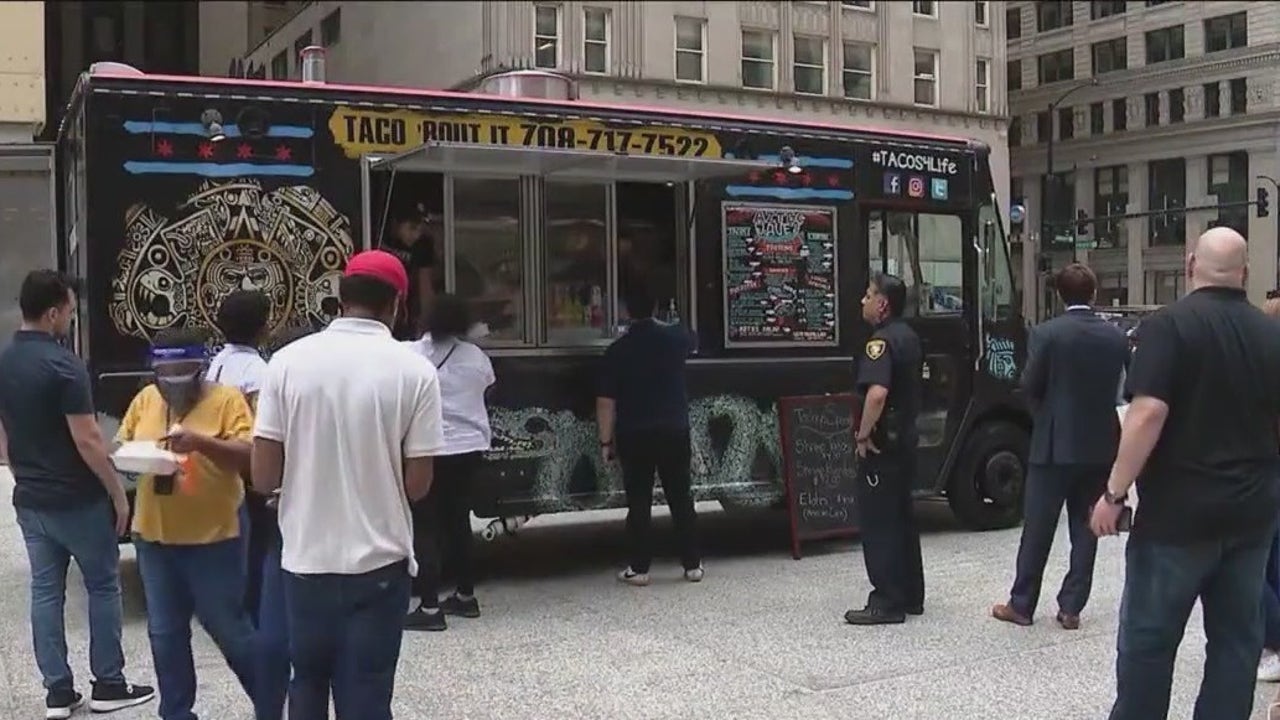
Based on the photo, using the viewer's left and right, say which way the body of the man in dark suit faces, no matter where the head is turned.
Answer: facing away from the viewer and to the left of the viewer

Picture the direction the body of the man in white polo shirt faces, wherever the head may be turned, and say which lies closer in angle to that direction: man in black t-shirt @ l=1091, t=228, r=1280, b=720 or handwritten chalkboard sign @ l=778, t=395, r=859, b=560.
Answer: the handwritten chalkboard sign

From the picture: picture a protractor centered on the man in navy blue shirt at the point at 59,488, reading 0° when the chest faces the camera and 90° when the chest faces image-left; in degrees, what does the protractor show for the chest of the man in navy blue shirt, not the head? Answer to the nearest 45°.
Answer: approximately 225°

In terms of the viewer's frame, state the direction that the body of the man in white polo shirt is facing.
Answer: away from the camera

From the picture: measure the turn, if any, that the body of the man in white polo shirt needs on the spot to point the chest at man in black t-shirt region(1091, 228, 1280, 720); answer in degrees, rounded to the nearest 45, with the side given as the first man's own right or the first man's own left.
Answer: approximately 90° to the first man's own right

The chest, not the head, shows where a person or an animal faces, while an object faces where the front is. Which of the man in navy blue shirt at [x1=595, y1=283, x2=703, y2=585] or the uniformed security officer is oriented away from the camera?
the man in navy blue shirt

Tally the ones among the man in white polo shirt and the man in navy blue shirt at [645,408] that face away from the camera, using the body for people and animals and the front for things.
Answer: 2

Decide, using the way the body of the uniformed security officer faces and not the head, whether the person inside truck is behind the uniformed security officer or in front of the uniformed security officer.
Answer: in front

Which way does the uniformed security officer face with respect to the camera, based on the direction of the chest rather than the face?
to the viewer's left

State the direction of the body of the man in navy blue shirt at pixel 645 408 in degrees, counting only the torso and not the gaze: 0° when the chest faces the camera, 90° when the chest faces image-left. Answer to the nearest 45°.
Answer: approximately 180°

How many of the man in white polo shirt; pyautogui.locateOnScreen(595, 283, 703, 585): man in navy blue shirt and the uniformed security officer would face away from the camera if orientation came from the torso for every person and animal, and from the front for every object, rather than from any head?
2
